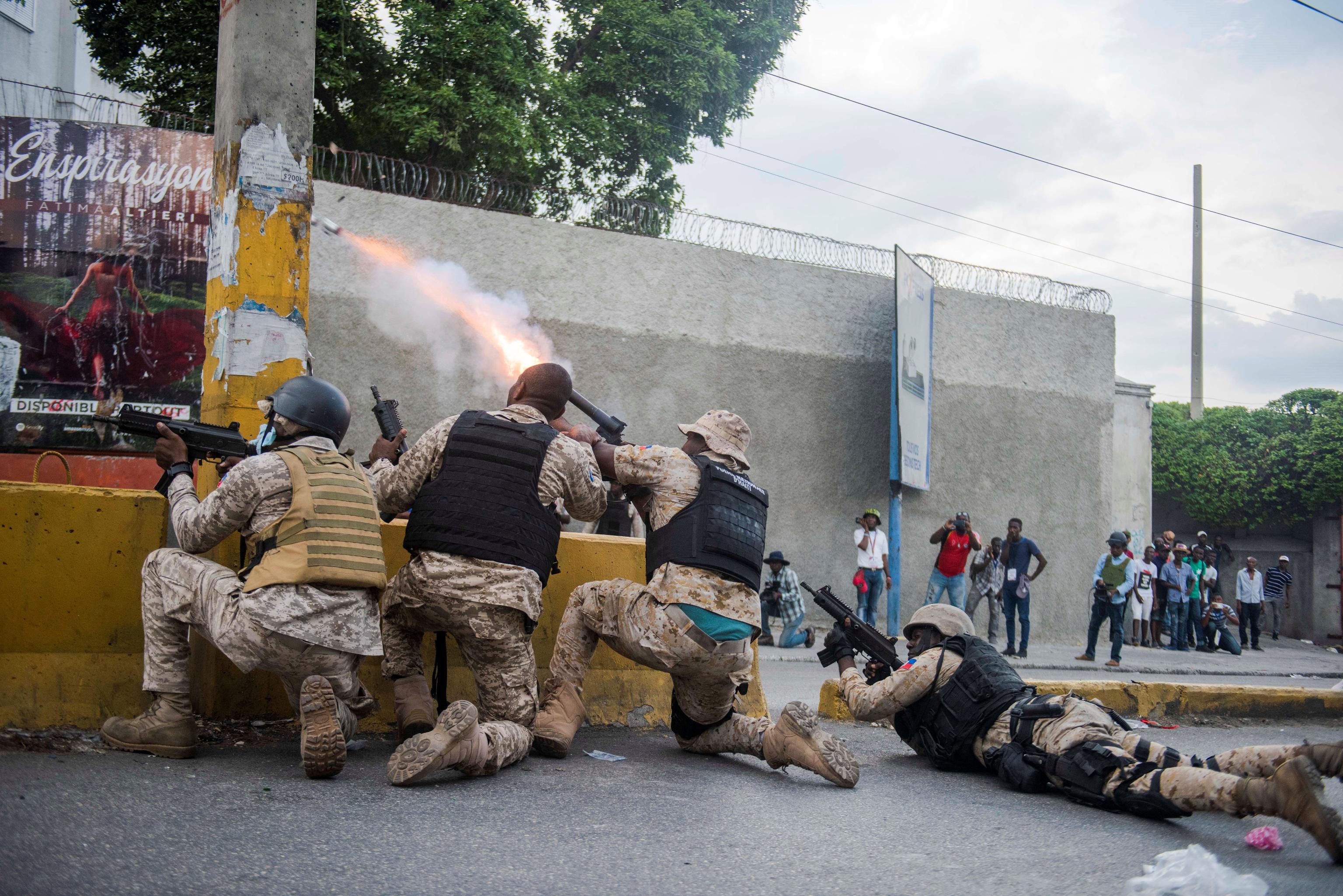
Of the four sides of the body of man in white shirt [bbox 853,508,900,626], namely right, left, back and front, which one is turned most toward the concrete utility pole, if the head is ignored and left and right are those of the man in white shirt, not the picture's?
front

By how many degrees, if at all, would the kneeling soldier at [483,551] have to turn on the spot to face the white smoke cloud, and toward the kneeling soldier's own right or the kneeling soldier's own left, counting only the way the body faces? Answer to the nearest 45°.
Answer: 0° — they already face it

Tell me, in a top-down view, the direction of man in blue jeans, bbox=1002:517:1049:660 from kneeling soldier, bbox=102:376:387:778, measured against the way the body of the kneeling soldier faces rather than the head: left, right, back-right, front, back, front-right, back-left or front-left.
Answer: right

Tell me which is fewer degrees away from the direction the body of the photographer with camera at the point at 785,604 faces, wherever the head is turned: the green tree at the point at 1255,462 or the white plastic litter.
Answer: the white plastic litter

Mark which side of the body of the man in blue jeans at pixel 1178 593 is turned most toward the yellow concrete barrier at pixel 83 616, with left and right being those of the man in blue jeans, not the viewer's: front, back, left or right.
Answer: front

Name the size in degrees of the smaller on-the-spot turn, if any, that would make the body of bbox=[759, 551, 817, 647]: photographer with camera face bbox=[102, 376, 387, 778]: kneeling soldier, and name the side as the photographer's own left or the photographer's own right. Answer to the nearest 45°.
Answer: approximately 45° to the photographer's own left

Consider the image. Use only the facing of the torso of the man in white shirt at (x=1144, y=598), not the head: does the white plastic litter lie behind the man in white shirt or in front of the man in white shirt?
in front

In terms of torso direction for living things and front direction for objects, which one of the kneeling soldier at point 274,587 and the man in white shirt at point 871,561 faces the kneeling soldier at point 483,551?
the man in white shirt

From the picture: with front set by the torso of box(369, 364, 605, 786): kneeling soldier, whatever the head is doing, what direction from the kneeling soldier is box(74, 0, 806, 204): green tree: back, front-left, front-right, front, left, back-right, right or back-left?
front

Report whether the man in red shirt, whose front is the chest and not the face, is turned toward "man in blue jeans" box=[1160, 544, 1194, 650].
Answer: no

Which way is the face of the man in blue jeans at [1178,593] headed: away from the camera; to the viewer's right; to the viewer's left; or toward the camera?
toward the camera

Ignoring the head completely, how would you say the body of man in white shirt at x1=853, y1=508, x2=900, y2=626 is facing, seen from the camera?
toward the camera

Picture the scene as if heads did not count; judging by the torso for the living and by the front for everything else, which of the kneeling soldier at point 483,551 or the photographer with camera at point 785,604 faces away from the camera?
the kneeling soldier

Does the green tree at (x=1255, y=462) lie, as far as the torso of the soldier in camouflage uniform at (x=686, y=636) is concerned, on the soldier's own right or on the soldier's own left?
on the soldier's own right

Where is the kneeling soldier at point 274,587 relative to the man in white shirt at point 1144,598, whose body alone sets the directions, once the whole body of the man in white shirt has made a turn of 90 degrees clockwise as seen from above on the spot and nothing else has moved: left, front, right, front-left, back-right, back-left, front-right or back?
left

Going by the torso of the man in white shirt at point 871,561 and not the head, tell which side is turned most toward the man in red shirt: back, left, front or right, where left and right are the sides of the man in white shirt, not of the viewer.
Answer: left

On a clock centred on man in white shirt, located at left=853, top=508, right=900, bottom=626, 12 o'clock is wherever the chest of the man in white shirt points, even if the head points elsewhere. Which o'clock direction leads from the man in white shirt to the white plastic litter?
The white plastic litter is roughly at 12 o'clock from the man in white shirt.

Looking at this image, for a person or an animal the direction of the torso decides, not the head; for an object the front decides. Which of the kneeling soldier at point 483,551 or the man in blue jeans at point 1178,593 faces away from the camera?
the kneeling soldier

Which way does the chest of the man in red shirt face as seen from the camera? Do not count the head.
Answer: toward the camera
